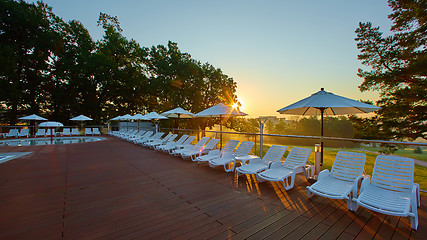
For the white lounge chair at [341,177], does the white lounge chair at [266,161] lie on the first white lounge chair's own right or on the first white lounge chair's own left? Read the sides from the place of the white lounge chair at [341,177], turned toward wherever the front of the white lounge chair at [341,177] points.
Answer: on the first white lounge chair's own right

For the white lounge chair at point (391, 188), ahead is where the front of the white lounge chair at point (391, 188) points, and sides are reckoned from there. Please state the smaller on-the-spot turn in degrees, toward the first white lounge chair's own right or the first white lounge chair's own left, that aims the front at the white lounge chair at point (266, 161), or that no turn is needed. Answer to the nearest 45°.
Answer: approximately 45° to the first white lounge chair's own right

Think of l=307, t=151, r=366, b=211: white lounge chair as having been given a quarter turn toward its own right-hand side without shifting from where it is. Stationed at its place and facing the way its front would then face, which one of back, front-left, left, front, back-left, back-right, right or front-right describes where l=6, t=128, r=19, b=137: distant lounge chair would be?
front-left

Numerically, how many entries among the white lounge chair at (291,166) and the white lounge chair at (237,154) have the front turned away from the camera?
0

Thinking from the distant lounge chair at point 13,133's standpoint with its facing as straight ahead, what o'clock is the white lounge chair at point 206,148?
The white lounge chair is roughly at 10 o'clock from the distant lounge chair.

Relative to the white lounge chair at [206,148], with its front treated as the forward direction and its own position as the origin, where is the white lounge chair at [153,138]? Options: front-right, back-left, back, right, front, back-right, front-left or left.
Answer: right

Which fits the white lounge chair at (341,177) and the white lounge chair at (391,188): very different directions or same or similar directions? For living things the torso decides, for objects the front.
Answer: same or similar directions

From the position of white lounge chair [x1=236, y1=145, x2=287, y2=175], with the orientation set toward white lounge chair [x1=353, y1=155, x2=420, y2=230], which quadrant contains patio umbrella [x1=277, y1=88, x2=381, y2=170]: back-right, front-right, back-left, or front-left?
front-left

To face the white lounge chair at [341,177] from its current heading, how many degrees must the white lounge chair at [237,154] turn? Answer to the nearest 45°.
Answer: approximately 90° to its left

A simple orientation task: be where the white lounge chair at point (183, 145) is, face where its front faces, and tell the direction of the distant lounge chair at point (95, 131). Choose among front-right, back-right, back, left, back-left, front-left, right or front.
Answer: right

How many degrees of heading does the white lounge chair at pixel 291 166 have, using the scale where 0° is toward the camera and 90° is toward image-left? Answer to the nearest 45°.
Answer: approximately 45°

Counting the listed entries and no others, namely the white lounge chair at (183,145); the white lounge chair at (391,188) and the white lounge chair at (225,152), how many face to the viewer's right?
0

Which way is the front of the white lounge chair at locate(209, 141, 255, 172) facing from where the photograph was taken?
facing the viewer and to the left of the viewer

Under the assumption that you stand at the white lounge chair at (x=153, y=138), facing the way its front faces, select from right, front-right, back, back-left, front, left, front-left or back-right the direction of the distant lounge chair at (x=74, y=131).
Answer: right
